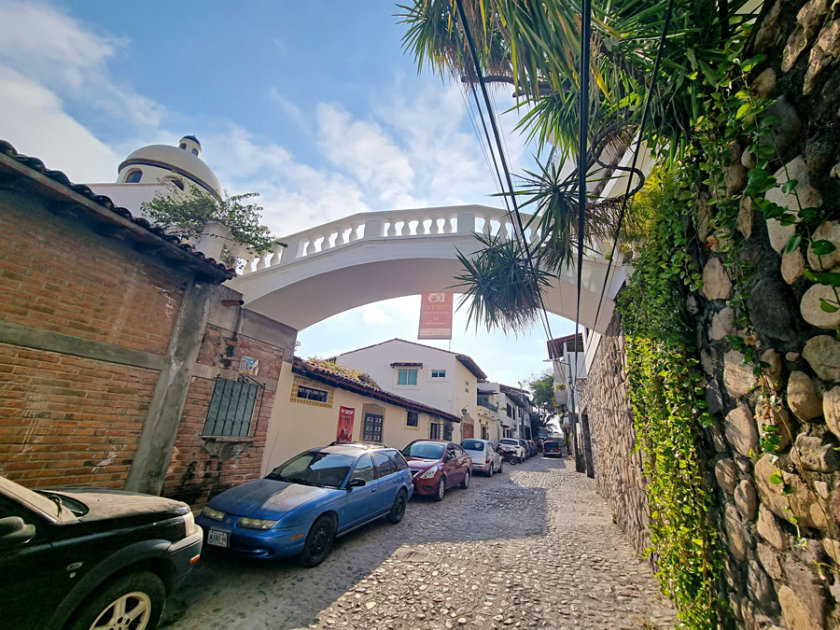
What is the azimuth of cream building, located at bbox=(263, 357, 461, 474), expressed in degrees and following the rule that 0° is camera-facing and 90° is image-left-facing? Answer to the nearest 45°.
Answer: approximately 315°

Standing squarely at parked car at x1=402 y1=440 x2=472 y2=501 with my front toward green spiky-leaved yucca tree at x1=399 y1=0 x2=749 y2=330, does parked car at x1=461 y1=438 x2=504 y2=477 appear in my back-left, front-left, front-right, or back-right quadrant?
back-left

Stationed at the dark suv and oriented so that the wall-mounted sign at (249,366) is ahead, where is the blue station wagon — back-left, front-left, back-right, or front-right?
front-right

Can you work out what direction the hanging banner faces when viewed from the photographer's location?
facing the viewer

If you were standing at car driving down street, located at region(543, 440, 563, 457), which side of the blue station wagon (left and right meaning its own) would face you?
back

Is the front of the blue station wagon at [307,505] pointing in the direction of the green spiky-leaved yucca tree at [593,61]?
no

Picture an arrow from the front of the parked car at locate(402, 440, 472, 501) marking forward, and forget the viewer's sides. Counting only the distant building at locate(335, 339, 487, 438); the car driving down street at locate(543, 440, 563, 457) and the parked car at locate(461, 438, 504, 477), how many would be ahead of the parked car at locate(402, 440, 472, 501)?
0

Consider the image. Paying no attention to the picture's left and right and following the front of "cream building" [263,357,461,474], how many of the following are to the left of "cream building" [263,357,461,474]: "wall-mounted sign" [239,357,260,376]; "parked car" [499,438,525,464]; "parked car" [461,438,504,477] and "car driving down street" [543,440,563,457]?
3

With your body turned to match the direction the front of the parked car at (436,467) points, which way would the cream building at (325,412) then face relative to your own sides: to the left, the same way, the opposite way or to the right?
to the left

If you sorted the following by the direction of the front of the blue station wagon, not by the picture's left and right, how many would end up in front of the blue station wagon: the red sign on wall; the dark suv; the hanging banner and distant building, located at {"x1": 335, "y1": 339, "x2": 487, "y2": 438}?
1

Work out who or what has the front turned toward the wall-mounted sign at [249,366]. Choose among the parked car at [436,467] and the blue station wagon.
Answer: the parked car

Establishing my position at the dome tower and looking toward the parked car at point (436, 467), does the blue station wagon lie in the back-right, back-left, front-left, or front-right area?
front-right

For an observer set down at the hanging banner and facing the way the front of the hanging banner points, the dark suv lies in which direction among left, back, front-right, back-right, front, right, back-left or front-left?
front

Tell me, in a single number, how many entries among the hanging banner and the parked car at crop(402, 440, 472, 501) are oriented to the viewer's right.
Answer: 0

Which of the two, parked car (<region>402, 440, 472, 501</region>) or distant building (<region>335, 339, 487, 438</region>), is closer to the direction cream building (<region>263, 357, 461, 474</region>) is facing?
the parked car

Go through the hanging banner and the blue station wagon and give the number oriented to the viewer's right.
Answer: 0

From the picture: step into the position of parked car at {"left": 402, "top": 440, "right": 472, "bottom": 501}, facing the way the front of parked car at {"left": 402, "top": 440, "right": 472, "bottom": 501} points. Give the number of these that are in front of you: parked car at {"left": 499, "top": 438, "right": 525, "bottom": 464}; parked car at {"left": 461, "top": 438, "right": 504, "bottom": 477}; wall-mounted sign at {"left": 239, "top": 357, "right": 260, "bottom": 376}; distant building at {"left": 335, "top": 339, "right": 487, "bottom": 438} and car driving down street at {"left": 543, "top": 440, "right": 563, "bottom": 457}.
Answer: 1

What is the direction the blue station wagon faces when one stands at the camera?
facing the viewer and to the left of the viewer

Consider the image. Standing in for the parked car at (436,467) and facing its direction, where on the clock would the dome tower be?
The dome tower is roughly at 2 o'clock from the parked car.

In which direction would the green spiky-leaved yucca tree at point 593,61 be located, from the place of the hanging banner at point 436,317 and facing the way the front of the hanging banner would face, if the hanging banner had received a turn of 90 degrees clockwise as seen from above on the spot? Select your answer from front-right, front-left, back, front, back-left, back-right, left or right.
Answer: left

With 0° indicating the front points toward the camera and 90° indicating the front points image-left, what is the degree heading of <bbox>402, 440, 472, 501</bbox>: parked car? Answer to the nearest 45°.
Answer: approximately 45°

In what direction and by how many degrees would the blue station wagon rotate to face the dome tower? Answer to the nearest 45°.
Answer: approximately 90° to its right
